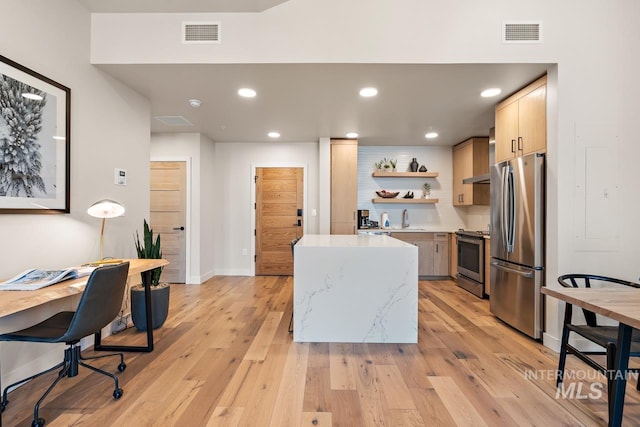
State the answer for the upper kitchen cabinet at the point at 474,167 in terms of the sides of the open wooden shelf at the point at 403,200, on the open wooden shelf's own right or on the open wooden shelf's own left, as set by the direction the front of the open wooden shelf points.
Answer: on the open wooden shelf's own left

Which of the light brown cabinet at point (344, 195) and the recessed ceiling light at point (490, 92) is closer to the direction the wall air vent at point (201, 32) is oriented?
the recessed ceiling light

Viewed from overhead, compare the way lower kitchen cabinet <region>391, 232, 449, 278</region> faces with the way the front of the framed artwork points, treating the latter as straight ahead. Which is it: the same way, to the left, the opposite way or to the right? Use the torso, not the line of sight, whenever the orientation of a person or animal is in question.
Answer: to the right

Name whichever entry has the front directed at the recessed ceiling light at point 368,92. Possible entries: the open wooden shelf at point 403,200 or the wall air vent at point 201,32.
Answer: the open wooden shelf

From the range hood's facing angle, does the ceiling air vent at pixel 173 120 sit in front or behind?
in front

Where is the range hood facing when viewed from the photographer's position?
facing the viewer and to the left of the viewer

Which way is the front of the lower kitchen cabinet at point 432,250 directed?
toward the camera

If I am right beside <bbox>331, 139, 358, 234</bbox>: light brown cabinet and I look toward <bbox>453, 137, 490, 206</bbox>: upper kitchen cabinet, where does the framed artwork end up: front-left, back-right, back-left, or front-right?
back-right

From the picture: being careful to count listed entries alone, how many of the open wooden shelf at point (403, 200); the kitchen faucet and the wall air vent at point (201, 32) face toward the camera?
3

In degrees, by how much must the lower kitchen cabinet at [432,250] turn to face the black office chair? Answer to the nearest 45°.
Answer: approximately 45° to its right

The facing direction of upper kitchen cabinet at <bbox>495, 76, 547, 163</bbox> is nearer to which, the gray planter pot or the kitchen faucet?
the gray planter pot

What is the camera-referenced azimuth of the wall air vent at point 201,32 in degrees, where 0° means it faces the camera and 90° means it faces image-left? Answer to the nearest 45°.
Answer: approximately 0°

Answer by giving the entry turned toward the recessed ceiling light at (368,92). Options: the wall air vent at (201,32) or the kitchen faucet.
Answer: the kitchen faucet
